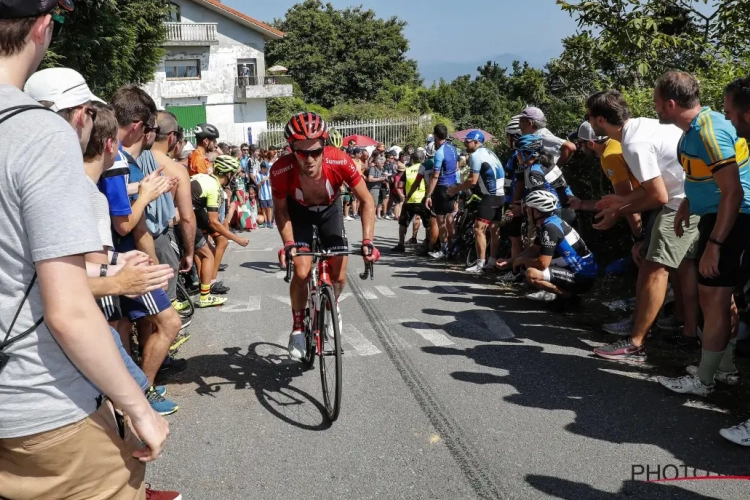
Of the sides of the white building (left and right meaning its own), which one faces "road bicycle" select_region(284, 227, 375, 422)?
front

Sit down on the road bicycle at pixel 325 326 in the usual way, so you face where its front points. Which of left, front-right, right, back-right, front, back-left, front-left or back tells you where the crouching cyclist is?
back-left

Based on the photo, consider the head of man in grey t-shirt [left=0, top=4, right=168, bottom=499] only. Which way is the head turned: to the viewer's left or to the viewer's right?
to the viewer's right

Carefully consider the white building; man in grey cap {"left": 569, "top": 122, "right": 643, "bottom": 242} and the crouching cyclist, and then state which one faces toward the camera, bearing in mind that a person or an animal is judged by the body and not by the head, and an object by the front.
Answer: the white building

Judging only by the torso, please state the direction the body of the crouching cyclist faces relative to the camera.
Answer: to the viewer's left

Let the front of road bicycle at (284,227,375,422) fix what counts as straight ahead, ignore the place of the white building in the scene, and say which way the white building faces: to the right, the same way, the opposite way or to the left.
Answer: the same way

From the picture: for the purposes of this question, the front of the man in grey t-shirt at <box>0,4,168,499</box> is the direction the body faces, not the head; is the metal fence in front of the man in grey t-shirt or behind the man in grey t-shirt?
in front

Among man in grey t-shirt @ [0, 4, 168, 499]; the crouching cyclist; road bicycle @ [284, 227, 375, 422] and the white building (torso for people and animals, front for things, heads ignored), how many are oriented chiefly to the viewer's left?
1

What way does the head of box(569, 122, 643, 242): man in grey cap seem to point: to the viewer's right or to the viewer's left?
to the viewer's left

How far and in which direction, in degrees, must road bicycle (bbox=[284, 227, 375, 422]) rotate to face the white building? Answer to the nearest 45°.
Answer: approximately 180°

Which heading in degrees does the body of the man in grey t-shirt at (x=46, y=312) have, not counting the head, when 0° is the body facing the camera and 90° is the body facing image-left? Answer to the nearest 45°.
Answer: approximately 225°

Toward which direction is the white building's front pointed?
toward the camera

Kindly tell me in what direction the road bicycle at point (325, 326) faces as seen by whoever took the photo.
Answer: facing the viewer
